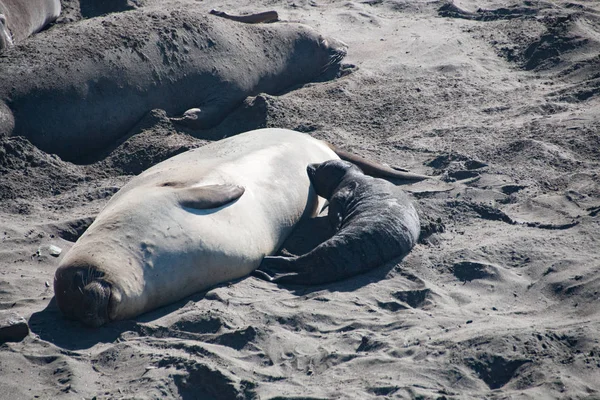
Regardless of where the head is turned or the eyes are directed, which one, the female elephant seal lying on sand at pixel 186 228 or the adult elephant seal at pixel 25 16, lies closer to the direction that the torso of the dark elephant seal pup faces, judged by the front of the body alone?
the adult elephant seal

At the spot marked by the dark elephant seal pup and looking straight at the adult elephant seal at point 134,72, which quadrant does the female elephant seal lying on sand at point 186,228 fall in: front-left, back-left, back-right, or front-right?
front-left

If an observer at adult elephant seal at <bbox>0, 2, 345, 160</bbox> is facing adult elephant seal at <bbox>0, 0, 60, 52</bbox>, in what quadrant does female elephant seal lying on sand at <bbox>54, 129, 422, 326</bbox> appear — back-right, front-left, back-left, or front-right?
back-left

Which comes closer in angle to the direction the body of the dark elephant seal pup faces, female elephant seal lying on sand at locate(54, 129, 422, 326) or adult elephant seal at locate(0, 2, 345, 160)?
the adult elephant seal

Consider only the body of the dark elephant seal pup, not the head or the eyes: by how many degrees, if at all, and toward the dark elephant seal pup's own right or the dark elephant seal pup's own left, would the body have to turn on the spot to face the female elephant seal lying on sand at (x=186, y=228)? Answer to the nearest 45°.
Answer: approximately 45° to the dark elephant seal pup's own left

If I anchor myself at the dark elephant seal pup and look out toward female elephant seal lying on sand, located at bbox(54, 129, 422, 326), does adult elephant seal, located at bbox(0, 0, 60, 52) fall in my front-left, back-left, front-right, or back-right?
front-right

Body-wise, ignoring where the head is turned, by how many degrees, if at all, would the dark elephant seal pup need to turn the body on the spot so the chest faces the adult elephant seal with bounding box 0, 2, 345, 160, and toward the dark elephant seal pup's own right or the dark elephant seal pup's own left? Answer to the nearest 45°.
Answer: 0° — it already faces it

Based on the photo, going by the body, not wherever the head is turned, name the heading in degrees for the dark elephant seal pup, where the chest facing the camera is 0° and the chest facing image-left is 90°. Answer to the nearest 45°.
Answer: approximately 135°

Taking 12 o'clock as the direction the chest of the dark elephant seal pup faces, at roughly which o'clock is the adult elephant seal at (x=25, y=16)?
The adult elephant seal is roughly at 12 o'clock from the dark elephant seal pup.
